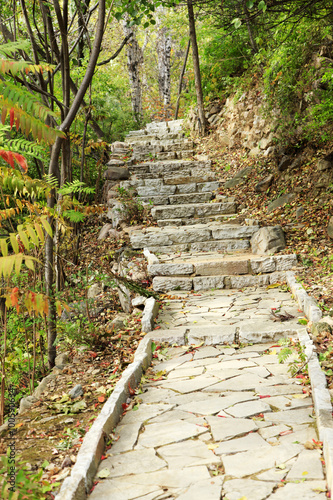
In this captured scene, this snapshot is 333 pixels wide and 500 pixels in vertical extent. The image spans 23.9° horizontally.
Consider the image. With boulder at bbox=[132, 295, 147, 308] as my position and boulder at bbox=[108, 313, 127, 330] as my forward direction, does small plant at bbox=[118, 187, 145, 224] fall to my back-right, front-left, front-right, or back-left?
back-right

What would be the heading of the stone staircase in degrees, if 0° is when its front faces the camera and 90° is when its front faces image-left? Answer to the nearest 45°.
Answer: approximately 0°

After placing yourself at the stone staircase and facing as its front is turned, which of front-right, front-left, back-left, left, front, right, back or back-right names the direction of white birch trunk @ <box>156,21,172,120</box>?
back

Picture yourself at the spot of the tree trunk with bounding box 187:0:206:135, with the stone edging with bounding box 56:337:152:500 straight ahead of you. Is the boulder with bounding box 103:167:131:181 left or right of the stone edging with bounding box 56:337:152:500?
right
